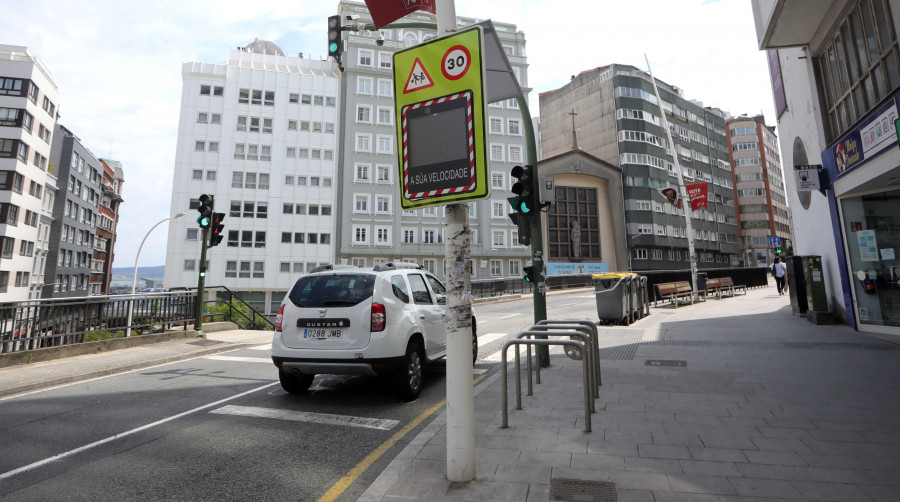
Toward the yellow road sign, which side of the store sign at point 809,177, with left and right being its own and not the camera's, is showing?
front

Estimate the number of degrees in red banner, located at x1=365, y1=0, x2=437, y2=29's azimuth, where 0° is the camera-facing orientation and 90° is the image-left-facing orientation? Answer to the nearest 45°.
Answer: approximately 0°

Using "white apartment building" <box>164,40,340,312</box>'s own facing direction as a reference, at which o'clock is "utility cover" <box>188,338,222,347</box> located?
The utility cover is roughly at 12 o'clock from the white apartment building.

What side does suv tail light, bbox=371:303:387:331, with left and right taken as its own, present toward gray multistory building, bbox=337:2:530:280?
back

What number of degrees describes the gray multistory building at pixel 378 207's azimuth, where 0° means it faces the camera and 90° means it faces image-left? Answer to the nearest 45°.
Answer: approximately 0°

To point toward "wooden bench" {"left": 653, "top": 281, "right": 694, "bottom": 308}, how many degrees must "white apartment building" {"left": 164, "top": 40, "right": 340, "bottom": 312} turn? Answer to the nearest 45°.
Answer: approximately 45° to its left
